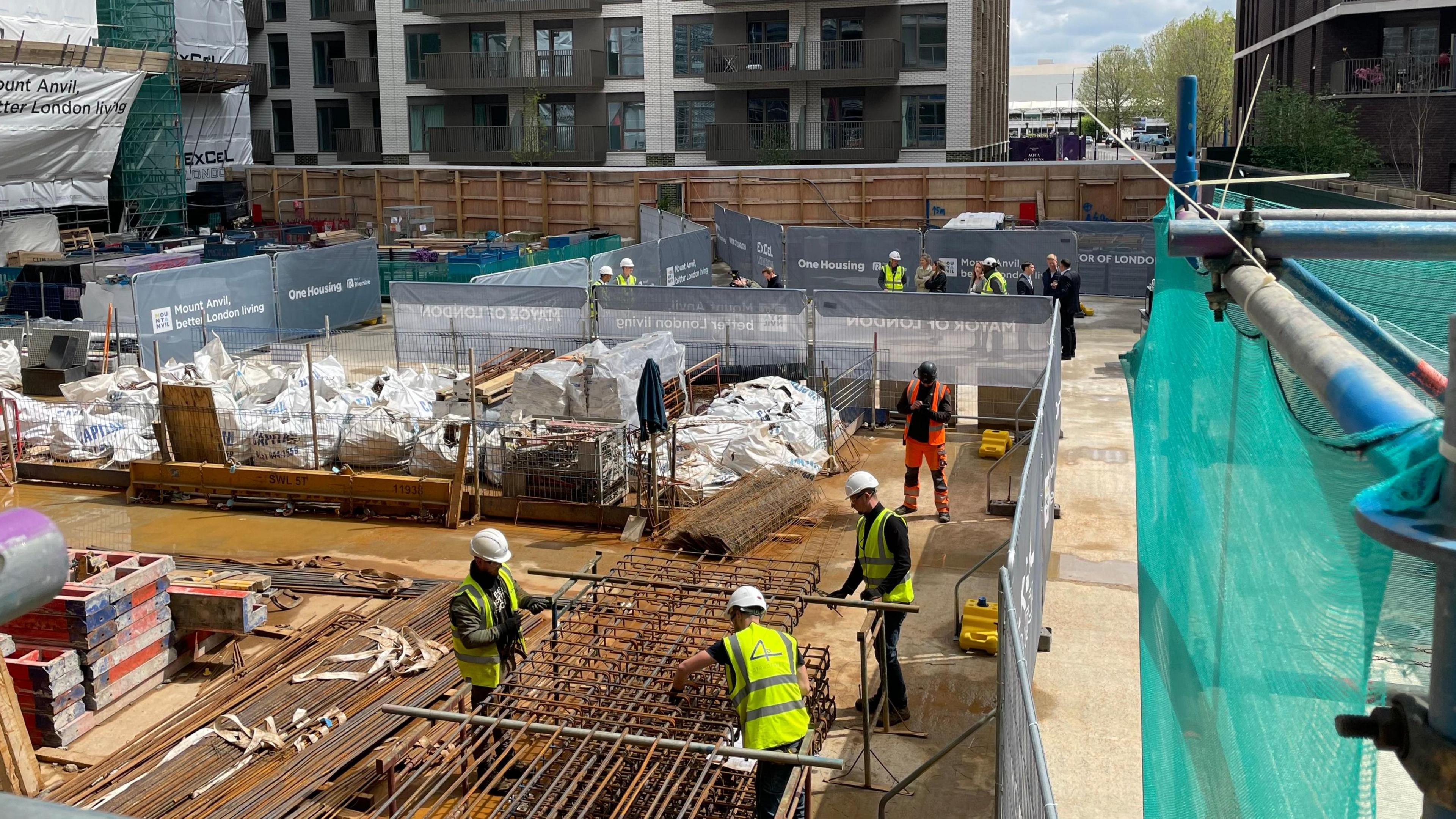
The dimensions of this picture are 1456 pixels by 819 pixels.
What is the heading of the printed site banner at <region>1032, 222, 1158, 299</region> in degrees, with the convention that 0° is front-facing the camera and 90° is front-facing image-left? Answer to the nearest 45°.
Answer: approximately 0°

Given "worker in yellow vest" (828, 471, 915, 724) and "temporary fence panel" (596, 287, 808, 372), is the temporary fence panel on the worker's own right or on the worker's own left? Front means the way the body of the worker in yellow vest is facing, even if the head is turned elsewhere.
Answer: on the worker's own right

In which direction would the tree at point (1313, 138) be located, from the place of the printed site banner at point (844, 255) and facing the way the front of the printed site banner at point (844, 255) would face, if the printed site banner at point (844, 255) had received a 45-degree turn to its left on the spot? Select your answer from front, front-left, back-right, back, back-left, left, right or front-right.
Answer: left

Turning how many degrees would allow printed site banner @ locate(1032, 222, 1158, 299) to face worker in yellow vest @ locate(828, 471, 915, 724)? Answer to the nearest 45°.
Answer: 0° — it already faces them

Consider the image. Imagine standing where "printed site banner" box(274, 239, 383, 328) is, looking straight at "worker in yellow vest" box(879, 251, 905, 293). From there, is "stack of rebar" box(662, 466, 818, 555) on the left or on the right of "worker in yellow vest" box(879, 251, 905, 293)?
right

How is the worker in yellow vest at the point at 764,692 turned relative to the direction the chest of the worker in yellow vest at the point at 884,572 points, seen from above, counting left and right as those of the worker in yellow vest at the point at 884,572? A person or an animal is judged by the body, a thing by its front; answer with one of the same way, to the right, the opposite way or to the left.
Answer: to the right

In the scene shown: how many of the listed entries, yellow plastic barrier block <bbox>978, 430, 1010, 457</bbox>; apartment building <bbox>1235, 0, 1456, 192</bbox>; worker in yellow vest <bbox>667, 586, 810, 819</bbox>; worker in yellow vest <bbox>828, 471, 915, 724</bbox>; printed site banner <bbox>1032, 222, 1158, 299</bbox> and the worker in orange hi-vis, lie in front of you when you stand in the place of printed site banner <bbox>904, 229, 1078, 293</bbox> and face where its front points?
4

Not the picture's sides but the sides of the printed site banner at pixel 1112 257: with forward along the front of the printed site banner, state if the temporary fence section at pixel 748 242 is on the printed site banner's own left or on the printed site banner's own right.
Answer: on the printed site banner's own right

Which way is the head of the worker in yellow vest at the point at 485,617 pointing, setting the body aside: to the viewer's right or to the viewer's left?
to the viewer's right

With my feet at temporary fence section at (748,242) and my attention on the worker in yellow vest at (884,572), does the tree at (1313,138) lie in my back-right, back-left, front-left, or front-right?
back-left

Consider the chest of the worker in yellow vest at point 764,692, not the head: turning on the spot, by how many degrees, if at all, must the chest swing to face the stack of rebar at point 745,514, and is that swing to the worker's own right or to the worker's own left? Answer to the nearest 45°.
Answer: approximately 45° to the worker's own right
